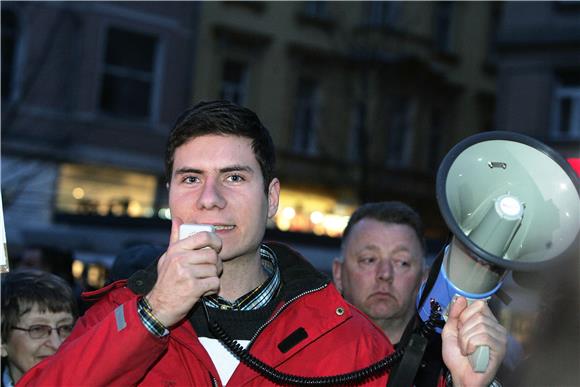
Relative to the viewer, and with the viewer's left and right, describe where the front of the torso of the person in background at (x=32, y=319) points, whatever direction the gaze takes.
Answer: facing the viewer and to the right of the viewer

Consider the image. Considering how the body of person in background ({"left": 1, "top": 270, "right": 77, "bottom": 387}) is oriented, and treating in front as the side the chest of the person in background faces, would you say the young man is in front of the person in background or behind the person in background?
in front

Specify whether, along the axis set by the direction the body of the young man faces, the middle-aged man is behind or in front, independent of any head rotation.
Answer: behind

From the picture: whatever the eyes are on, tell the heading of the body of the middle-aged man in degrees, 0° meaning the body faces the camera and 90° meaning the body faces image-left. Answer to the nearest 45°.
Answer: approximately 0°

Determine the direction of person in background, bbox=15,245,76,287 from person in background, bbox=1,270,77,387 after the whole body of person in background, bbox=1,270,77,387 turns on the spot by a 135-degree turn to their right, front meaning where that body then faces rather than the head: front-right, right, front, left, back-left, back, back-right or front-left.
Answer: right

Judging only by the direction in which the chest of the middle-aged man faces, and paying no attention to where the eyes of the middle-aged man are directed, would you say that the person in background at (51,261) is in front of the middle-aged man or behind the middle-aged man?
behind

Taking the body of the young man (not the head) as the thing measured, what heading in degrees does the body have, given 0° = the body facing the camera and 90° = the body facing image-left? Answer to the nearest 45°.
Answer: approximately 0°

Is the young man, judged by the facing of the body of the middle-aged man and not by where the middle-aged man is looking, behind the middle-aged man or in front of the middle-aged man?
in front

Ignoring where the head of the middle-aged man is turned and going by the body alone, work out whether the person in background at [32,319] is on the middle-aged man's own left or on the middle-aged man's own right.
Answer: on the middle-aged man's own right

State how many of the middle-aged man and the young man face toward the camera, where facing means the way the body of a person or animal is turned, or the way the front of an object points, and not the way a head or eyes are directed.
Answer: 2

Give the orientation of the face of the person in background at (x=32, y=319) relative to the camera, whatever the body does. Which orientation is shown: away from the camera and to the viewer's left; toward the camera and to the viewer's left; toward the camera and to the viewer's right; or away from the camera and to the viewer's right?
toward the camera and to the viewer's right
